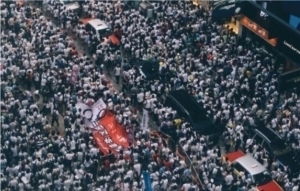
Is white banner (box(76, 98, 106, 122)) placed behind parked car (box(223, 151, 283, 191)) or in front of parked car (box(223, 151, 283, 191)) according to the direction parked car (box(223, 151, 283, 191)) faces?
behind

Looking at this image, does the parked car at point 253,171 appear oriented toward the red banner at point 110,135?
no

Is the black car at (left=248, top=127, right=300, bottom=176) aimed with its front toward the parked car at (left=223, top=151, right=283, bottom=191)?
no

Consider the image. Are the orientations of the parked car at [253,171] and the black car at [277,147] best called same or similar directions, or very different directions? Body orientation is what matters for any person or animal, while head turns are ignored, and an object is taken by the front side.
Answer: same or similar directions

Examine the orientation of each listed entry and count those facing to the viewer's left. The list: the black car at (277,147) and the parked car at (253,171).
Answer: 0

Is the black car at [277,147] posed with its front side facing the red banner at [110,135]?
no

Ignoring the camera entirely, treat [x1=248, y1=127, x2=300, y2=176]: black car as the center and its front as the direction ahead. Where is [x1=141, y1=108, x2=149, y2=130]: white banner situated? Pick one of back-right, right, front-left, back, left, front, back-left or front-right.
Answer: back-right

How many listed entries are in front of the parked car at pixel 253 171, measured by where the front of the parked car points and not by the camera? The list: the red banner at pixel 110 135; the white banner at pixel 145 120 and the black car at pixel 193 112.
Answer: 0

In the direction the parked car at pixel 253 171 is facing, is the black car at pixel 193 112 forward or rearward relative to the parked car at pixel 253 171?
rearward

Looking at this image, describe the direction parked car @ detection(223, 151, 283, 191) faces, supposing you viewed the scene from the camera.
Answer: facing the viewer and to the right of the viewer
